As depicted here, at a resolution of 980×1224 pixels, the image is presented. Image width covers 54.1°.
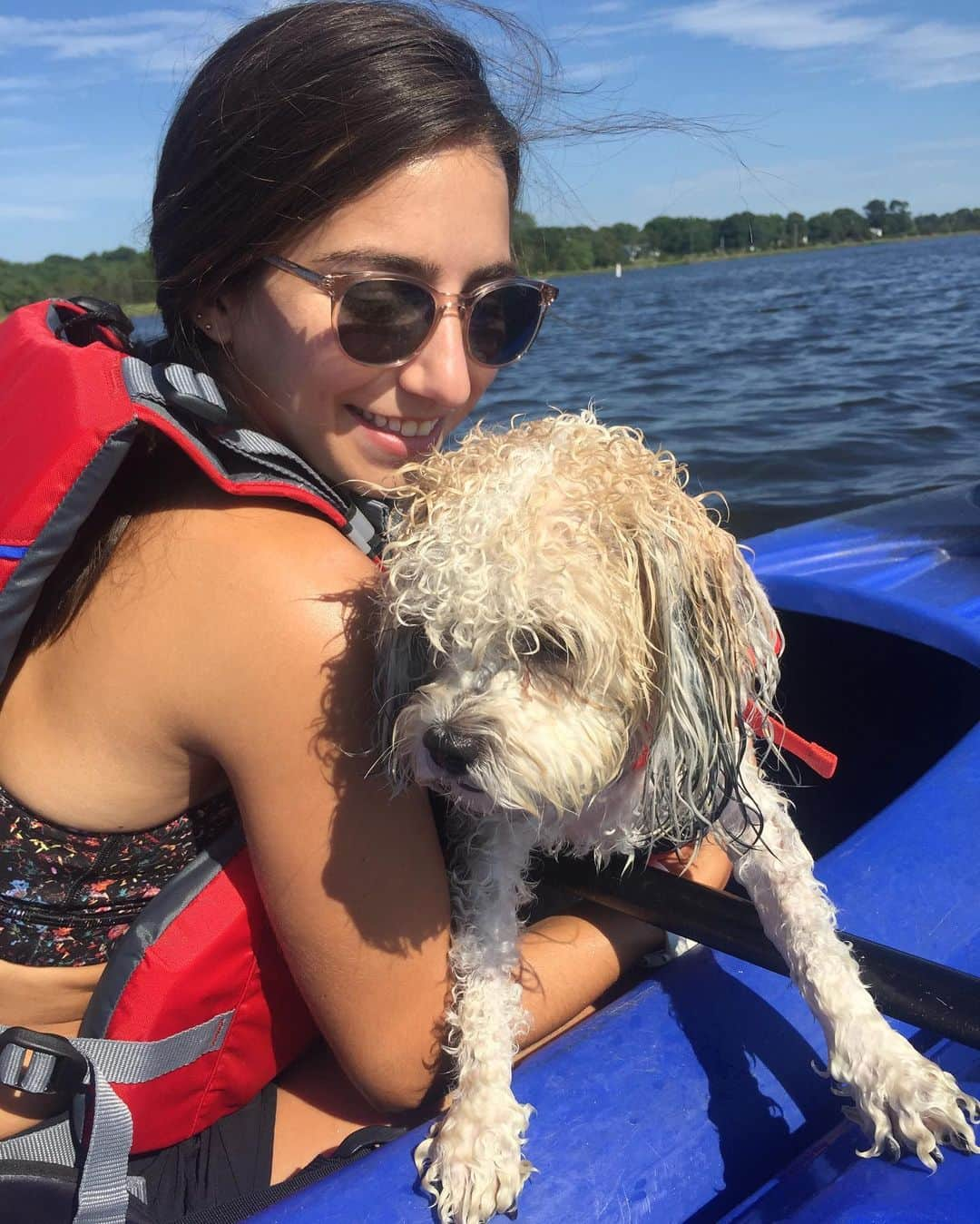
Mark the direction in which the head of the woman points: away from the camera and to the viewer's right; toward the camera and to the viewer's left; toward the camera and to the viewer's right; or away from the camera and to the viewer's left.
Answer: toward the camera and to the viewer's right

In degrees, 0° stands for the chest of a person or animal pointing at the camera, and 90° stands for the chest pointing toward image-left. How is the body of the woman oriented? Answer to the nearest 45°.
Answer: approximately 270°
